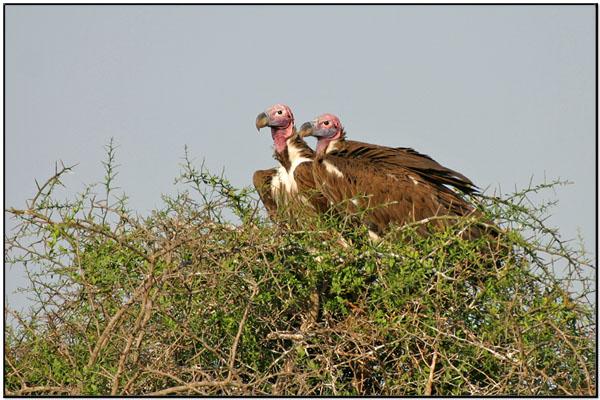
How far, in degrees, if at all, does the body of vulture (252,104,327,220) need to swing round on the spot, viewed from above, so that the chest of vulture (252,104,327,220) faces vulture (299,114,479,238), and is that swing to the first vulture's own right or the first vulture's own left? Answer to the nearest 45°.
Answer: approximately 135° to the first vulture's own left

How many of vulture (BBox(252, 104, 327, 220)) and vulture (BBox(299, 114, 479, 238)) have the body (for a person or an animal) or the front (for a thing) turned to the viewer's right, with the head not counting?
0

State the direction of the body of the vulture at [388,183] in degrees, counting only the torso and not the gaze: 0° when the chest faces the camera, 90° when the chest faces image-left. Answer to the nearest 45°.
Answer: approximately 90°

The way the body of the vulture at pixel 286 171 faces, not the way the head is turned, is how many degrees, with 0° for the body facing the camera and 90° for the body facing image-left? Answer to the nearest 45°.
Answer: approximately 45°

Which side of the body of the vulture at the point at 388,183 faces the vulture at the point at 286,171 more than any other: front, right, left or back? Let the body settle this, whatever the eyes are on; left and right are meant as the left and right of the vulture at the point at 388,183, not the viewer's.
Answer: front
